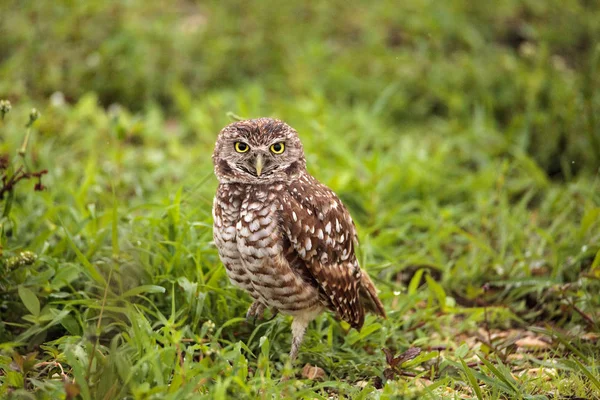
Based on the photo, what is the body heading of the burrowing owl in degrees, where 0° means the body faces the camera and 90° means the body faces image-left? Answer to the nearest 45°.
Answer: approximately 45°

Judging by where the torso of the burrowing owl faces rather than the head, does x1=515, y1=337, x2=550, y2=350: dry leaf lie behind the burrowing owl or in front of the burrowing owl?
behind

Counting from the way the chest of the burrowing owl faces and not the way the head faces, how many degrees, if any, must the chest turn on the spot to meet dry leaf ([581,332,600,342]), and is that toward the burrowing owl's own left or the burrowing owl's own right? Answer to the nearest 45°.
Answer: approximately 135° to the burrowing owl's own left
